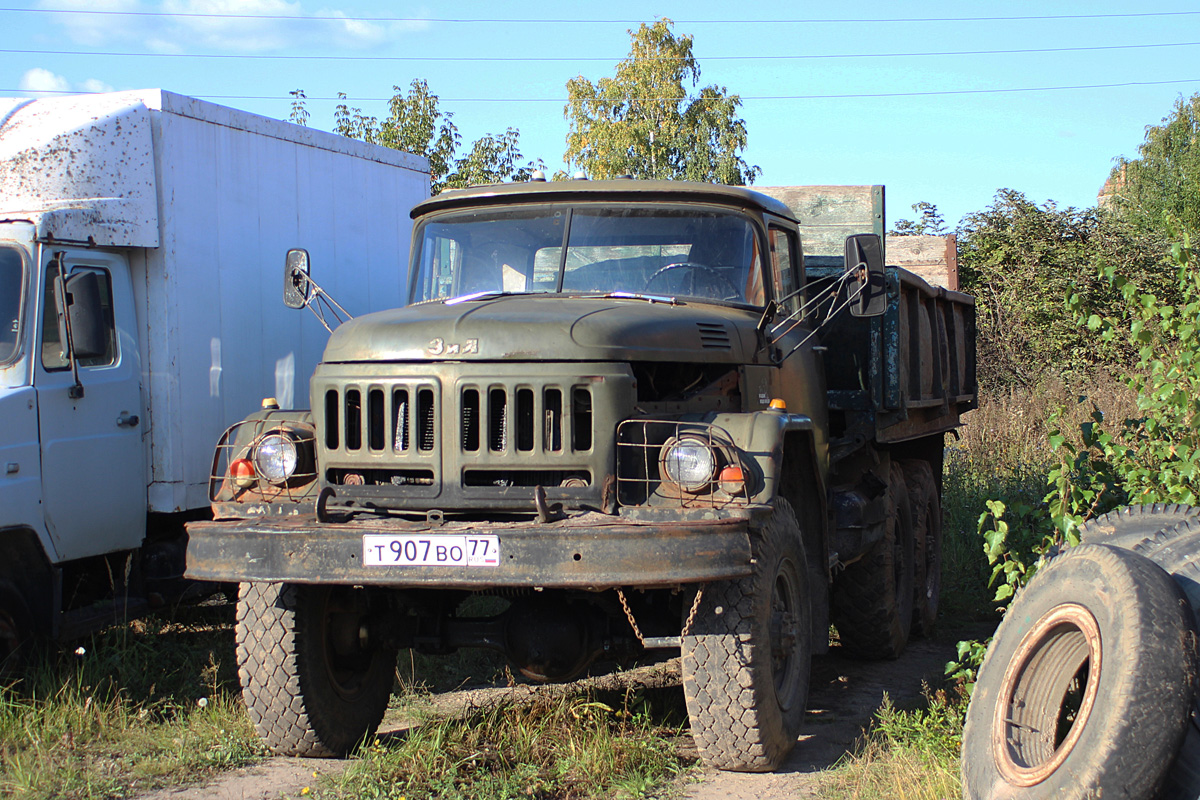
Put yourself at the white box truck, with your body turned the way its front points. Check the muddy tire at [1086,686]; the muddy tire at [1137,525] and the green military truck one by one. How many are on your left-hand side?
3

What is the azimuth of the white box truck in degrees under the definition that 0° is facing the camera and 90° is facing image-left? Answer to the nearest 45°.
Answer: approximately 45°

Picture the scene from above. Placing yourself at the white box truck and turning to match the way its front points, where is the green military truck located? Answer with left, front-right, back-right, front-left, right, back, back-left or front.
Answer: left

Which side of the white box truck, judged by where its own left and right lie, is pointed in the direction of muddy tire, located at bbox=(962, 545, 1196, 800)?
left

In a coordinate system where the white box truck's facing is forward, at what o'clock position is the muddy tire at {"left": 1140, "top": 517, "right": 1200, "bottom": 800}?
The muddy tire is roughly at 9 o'clock from the white box truck.

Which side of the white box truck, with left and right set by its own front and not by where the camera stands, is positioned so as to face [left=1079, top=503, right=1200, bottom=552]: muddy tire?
left
